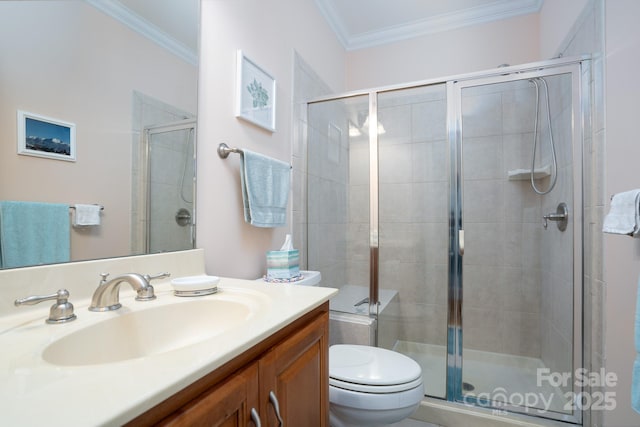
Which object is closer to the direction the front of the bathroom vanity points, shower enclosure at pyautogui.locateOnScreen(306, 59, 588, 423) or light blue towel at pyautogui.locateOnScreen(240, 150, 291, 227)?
the shower enclosure

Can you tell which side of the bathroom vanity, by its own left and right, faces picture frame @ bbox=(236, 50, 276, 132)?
left

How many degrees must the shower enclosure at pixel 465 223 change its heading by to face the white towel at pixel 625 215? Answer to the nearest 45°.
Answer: approximately 90° to its left

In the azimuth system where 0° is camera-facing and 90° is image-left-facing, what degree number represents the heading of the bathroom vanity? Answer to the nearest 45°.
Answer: approximately 315°

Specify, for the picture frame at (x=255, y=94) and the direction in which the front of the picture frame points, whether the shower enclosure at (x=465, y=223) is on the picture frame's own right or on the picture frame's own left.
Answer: on the picture frame's own left

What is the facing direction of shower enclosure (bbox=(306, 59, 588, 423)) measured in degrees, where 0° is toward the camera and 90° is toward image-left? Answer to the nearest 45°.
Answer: approximately 45°
